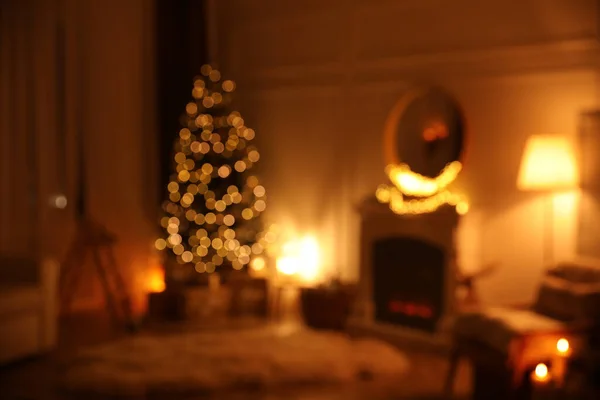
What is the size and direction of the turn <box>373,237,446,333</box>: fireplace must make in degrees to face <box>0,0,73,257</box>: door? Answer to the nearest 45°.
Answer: approximately 45° to its right

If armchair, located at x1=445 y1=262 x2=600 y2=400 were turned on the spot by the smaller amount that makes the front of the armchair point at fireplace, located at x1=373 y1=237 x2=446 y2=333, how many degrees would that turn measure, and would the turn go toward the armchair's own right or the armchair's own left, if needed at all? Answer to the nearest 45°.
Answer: approximately 90° to the armchair's own right

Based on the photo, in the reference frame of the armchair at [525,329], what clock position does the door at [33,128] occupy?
The door is roughly at 2 o'clock from the armchair.

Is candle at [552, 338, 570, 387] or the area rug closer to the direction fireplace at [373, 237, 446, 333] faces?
the area rug

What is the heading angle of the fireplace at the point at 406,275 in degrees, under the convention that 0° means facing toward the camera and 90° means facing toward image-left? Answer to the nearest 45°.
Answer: approximately 45°

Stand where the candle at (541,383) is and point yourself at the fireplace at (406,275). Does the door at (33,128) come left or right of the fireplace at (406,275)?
left

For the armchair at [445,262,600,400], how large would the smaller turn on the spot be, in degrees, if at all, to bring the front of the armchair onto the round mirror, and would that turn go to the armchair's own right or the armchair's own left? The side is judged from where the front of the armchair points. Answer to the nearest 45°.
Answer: approximately 90° to the armchair's own right
